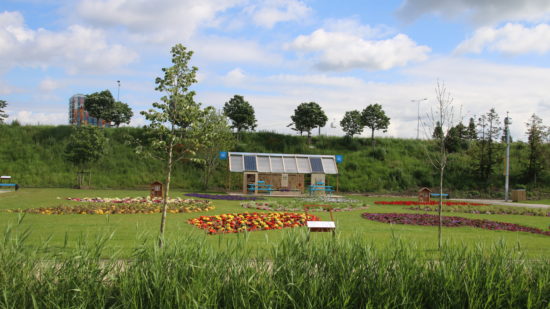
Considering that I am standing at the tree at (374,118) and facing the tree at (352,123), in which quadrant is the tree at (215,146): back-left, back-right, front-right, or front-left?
front-left

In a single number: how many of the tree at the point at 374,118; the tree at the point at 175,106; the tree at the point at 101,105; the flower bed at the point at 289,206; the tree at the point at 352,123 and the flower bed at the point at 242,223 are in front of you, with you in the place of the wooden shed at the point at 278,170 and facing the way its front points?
3

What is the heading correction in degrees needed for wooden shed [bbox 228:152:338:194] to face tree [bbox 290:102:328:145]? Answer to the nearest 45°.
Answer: approximately 180°

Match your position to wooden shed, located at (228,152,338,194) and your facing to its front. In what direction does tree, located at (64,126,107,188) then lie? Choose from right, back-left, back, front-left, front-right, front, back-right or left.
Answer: right

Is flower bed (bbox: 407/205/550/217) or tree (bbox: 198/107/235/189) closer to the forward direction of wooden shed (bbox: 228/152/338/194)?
the flower bed

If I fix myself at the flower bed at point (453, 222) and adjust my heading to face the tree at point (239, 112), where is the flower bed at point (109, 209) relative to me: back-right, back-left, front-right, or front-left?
front-left

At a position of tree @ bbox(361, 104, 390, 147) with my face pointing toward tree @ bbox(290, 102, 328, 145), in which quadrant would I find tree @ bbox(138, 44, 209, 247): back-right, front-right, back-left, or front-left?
front-left

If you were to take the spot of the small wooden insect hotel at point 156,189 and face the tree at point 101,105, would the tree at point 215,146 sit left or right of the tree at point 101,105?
right

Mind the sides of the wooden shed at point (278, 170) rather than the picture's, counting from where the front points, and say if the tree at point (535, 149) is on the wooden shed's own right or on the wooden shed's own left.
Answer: on the wooden shed's own left

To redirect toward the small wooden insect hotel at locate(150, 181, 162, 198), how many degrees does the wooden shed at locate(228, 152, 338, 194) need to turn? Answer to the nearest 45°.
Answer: approximately 45° to its right

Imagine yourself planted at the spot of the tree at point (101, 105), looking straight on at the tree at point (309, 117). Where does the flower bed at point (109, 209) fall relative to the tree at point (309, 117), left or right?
right

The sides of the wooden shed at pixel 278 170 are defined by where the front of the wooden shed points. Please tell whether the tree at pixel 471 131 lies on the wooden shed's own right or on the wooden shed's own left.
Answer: on the wooden shed's own left

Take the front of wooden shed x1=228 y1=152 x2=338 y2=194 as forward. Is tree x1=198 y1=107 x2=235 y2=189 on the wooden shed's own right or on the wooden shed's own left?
on the wooden shed's own right

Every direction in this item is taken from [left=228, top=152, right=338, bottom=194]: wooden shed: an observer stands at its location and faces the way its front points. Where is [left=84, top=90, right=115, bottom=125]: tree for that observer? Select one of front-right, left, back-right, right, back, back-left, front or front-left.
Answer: back-right

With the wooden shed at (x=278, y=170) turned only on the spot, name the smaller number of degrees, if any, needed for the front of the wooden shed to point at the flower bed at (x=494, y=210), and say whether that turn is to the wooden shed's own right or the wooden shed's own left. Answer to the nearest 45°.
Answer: approximately 45° to the wooden shed's own left

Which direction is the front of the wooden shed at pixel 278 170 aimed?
toward the camera

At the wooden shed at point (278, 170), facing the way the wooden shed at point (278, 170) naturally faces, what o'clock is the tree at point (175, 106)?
The tree is roughly at 12 o'clock from the wooden shed.

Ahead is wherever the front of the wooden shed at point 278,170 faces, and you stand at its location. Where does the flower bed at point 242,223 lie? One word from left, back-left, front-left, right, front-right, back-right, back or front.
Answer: front

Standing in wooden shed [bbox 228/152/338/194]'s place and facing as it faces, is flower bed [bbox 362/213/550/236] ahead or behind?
ahead

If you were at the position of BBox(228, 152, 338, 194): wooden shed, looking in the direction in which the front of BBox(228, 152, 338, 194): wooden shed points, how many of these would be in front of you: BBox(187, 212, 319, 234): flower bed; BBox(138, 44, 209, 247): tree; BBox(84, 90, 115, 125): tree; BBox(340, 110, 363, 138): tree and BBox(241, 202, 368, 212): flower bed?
3
